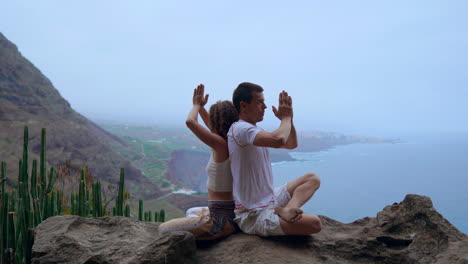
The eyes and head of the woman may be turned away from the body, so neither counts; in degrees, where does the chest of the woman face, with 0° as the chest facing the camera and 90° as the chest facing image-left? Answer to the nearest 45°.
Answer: approximately 90°

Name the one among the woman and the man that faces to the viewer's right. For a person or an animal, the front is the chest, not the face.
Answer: the man

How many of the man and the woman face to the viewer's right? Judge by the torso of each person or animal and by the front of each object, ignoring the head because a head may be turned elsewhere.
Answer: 1

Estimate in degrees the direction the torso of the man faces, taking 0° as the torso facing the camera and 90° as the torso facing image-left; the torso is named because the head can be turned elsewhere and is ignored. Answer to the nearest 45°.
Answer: approximately 270°

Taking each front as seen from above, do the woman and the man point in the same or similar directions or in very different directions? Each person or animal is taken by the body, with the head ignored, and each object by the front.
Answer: very different directions

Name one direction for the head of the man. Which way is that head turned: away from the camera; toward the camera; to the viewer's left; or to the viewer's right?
to the viewer's right
